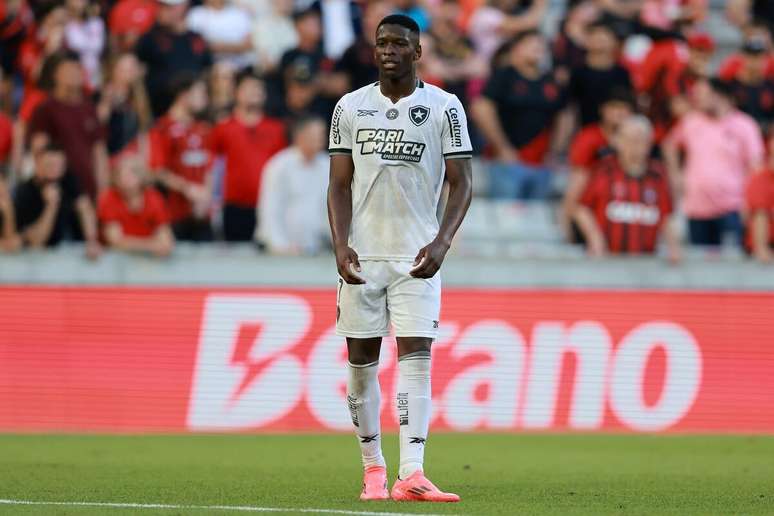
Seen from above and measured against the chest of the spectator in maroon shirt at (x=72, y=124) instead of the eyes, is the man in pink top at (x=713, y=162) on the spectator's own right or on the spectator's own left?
on the spectator's own left

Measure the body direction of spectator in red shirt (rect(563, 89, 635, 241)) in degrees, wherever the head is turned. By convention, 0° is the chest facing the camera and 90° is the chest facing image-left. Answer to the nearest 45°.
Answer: approximately 315°

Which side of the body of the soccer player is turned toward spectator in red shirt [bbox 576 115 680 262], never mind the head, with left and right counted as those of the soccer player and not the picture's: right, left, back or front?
back

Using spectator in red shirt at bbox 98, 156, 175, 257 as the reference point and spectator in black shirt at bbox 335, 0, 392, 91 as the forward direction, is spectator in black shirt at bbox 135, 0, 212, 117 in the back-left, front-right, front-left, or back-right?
front-left

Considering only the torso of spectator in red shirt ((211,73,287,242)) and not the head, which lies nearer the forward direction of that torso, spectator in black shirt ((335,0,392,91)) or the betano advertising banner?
the betano advertising banner

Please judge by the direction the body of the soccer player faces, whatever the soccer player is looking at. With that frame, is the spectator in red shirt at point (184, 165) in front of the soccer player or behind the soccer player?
behind

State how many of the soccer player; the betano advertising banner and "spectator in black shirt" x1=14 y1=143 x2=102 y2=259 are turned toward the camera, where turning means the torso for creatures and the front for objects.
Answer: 3

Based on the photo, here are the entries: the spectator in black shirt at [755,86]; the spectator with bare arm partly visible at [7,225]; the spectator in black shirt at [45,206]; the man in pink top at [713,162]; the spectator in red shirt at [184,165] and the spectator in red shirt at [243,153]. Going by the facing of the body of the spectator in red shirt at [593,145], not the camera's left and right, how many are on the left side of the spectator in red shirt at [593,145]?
2

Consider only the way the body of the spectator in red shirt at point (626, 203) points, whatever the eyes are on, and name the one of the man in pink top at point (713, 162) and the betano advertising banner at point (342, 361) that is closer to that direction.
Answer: the betano advertising banner

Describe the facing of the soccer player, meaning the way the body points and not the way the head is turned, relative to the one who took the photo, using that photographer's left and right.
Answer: facing the viewer

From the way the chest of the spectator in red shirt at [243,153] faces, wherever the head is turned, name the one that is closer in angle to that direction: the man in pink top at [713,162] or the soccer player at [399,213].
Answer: the soccer player

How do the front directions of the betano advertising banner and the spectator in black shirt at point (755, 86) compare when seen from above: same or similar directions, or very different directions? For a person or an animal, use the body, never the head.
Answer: same or similar directions

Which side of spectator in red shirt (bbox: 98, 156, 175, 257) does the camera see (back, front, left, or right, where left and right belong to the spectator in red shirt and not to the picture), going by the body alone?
front
